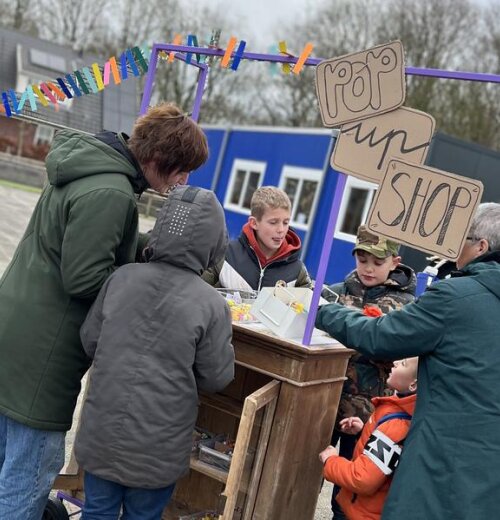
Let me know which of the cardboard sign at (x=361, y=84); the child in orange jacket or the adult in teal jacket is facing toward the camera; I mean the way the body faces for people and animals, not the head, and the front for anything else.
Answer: the cardboard sign

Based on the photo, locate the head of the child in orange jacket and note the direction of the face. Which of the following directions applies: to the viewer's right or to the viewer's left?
to the viewer's left

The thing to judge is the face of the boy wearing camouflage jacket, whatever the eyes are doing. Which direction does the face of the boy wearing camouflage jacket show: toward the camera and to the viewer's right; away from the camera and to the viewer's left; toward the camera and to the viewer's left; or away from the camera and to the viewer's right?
toward the camera and to the viewer's left

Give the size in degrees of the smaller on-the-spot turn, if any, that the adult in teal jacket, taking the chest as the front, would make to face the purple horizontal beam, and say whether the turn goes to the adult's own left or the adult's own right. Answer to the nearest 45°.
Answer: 0° — they already face it

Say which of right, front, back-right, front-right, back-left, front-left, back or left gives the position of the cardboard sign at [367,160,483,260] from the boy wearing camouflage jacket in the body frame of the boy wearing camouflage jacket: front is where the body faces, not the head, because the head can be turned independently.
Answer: front-left

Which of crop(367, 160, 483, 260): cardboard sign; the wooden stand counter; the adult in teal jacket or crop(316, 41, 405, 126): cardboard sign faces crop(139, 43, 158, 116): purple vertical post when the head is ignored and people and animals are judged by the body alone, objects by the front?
the adult in teal jacket

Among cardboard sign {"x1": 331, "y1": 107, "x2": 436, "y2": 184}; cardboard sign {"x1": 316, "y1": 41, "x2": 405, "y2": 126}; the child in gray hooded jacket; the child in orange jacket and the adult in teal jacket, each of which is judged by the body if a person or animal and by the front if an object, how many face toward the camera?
2

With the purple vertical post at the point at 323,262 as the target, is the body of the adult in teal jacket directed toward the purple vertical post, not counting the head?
yes

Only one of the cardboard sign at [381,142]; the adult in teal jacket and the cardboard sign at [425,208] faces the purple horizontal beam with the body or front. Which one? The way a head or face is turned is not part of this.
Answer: the adult in teal jacket

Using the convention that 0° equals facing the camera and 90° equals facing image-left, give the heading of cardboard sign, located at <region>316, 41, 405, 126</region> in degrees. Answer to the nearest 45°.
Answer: approximately 0°

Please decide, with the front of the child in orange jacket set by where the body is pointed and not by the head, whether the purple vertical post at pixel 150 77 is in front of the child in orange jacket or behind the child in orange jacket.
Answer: in front

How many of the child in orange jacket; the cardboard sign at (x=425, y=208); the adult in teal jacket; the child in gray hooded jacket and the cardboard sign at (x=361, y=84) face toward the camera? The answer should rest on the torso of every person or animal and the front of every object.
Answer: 2

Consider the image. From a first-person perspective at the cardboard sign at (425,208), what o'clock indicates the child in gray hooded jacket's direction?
The child in gray hooded jacket is roughly at 2 o'clock from the cardboard sign.

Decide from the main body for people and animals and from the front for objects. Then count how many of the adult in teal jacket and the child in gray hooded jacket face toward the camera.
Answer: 0

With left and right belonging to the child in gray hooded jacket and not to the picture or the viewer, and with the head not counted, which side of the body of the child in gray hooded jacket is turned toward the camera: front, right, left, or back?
back

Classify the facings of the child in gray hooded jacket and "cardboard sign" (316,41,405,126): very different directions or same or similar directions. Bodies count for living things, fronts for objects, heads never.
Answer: very different directions
